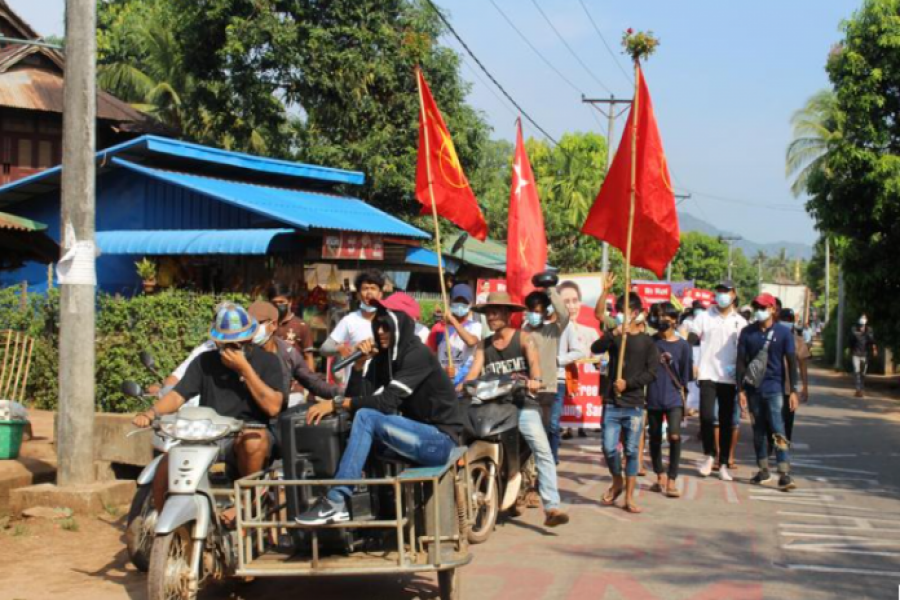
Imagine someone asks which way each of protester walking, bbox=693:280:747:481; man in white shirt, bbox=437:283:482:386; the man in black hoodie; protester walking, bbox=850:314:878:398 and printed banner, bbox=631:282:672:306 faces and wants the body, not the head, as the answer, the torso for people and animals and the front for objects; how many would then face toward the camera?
4

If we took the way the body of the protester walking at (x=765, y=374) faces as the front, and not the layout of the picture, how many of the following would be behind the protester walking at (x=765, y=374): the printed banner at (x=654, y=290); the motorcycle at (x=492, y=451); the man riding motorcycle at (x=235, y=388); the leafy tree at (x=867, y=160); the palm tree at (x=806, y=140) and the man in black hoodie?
3

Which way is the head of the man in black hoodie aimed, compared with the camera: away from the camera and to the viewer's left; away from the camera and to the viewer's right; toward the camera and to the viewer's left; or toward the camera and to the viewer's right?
toward the camera and to the viewer's left

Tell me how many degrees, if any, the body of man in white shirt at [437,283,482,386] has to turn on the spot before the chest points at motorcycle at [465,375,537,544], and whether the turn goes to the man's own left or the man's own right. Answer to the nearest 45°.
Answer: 0° — they already face it

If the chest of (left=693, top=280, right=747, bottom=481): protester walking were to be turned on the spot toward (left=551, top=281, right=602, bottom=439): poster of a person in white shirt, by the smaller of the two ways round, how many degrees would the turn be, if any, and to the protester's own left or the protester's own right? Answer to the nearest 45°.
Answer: approximately 90° to the protester's own right

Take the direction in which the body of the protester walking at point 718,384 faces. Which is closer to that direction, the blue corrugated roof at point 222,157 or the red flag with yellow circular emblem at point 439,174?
the red flag with yellow circular emblem

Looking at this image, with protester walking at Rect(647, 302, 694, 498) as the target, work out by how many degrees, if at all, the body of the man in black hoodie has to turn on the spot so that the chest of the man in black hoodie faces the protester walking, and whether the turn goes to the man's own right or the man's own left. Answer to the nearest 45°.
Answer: approximately 135° to the man's own right

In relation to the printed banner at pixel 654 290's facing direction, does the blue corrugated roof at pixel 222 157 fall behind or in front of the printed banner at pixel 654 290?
in front

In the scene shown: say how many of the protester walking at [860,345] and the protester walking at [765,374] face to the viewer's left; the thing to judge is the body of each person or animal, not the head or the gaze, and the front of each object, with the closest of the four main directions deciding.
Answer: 0

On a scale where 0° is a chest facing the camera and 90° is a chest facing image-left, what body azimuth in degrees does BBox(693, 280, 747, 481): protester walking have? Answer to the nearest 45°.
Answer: approximately 0°

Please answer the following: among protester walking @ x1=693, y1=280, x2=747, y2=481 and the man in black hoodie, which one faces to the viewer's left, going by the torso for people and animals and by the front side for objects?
the man in black hoodie

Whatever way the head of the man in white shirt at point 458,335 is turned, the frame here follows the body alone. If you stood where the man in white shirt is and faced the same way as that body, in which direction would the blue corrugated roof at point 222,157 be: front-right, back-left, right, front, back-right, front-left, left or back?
back-right

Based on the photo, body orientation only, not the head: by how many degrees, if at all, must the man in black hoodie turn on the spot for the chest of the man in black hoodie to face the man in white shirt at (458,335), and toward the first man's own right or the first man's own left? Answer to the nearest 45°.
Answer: approximately 90° to the first man's own right

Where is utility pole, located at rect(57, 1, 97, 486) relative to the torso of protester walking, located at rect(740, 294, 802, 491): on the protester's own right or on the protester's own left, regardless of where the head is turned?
on the protester's own right

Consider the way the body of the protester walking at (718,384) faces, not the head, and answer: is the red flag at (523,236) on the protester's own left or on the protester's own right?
on the protester's own right
